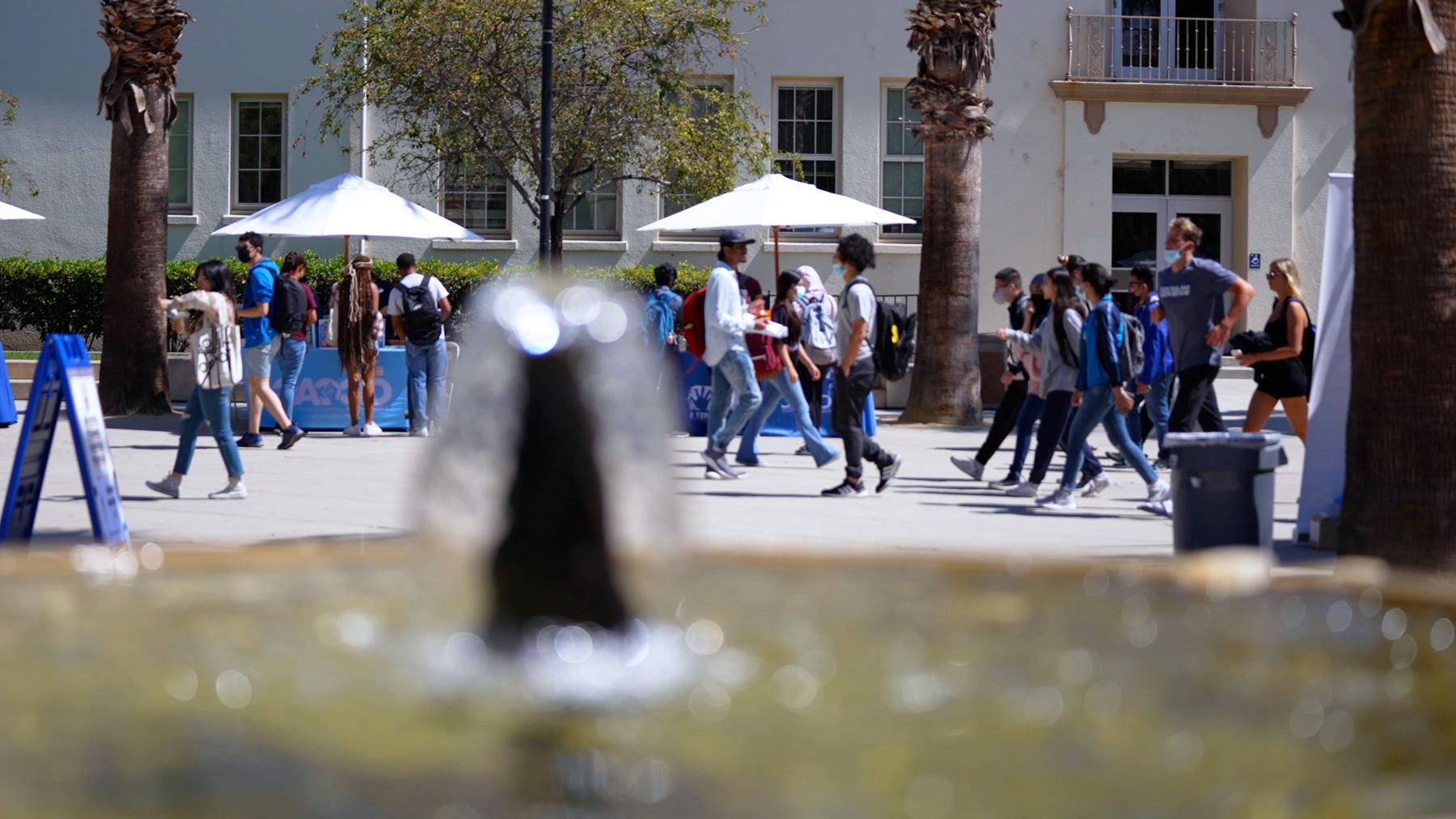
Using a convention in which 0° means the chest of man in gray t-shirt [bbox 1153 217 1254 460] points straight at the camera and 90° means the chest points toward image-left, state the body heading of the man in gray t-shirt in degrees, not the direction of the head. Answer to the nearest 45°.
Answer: approximately 45°

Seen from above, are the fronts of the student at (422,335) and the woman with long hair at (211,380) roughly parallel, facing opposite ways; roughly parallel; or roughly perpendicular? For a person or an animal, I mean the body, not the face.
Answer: roughly perpendicular

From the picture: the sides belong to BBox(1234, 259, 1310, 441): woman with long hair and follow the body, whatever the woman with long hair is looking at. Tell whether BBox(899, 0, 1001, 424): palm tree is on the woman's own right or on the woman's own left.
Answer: on the woman's own right

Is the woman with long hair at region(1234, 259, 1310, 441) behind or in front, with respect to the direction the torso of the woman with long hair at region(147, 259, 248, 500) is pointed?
behind

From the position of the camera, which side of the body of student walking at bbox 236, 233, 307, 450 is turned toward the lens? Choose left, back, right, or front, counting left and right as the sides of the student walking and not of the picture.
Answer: left

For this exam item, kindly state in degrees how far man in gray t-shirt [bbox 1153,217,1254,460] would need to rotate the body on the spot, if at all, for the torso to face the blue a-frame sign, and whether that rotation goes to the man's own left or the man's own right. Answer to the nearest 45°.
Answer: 0° — they already face it

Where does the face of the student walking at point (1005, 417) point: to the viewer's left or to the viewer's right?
to the viewer's left

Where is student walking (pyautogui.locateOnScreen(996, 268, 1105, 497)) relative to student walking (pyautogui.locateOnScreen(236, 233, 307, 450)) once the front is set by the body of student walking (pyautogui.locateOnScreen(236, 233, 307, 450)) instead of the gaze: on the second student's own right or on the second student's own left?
on the second student's own left

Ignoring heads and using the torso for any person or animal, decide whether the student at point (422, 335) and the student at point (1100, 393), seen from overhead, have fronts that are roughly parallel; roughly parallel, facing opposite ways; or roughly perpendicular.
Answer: roughly perpendicular

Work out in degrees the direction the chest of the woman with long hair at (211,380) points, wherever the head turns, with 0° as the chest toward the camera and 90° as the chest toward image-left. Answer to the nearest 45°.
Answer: approximately 90°

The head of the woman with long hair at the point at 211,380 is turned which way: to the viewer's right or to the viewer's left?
to the viewer's left
